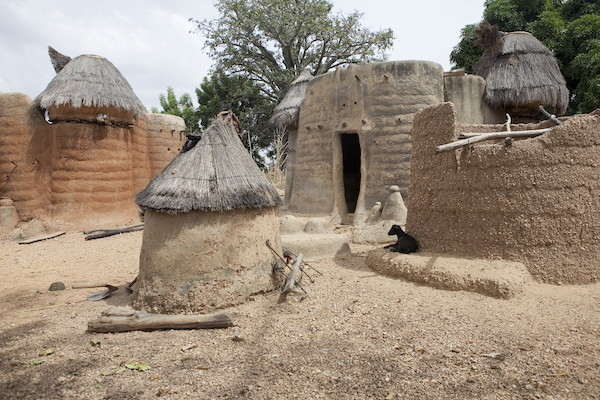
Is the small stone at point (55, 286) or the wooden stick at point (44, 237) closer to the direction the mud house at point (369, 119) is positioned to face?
the small stone

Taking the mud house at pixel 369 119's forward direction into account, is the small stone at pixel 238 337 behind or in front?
in front

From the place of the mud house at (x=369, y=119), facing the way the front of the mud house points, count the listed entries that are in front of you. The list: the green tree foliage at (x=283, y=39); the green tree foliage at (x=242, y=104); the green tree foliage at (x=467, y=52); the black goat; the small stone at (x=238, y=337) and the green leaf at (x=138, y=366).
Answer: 3

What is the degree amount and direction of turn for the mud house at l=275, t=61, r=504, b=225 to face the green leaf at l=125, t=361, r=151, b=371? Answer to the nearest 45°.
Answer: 0° — it already faces it

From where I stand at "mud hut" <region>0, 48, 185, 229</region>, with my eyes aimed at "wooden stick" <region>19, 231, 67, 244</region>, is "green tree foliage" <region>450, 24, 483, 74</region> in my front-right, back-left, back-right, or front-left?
back-left

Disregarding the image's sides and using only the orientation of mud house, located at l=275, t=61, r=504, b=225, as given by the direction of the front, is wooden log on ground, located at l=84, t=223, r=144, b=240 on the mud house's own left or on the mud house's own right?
on the mud house's own right

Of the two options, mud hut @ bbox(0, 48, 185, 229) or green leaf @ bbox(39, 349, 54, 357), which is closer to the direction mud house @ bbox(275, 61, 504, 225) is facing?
the green leaf

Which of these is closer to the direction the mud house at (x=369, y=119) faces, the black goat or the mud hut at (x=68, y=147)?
the black goat

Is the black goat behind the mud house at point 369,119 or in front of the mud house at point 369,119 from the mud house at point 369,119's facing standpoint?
in front

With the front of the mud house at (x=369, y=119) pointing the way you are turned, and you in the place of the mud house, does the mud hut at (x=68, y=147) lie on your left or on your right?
on your right

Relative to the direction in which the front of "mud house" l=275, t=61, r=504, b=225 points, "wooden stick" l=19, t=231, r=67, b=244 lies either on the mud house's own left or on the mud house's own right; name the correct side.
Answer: on the mud house's own right

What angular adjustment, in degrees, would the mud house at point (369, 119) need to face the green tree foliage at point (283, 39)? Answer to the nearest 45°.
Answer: approximately 180°

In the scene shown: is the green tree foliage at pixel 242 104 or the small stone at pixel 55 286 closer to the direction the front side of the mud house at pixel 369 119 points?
the small stone

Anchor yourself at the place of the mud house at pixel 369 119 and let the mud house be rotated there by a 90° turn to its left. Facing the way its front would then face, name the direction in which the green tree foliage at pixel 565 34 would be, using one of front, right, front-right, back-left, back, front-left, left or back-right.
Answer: front-left

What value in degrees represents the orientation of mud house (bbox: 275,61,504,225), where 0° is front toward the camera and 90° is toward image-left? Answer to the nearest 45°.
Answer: approximately 0°

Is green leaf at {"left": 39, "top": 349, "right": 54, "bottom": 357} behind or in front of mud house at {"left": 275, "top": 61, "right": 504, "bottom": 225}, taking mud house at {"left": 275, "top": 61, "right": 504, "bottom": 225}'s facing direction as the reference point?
in front
